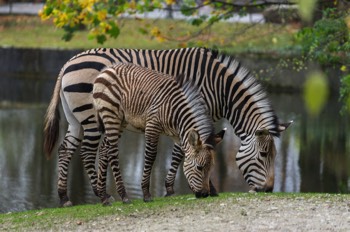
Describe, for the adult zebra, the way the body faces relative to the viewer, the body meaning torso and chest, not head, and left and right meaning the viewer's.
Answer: facing to the right of the viewer

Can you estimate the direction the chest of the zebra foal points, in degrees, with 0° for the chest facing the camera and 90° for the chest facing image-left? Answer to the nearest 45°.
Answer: approximately 270°

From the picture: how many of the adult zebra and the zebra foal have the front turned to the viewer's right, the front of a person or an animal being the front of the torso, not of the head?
2
